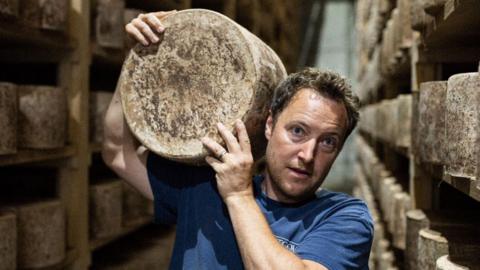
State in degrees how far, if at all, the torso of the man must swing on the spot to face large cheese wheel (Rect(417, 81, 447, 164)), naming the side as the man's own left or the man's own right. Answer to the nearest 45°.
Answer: approximately 135° to the man's own left

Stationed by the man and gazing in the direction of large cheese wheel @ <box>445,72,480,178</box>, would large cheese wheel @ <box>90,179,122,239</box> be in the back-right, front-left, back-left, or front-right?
back-left

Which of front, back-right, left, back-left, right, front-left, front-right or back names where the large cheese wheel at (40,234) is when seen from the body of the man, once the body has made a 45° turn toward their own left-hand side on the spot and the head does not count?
back

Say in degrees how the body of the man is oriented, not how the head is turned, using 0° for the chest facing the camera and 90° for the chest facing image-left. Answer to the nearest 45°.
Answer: approximately 0°

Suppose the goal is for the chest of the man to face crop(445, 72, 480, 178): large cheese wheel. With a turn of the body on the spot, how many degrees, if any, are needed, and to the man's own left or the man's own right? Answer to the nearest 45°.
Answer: approximately 90° to the man's own left

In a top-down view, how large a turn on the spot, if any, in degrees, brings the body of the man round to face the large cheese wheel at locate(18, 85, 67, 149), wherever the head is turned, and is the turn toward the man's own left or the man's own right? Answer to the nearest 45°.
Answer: approximately 135° to the man's own right

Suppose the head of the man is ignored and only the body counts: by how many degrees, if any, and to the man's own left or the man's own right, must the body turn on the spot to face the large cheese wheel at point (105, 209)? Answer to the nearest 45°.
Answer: approximately 135° to the man's own right
